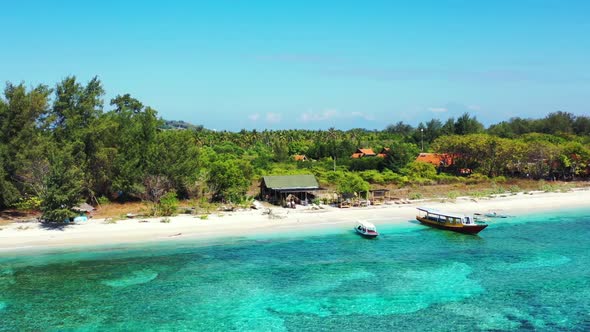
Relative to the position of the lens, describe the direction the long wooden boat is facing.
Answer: facing the viewer and to the right of the viewer

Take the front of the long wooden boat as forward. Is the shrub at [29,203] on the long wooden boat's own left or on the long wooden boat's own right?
on the long wooden boat's own right

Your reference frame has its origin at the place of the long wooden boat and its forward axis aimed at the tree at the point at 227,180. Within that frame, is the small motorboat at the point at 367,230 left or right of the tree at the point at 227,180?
left

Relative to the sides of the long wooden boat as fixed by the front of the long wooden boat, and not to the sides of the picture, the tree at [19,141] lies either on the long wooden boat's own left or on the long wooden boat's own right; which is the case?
on the long wooden boat's own right

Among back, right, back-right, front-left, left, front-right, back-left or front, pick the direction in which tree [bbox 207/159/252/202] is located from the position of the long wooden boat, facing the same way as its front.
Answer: back-right

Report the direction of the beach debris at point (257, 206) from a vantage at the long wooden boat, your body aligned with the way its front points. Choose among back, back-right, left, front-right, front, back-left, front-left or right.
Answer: back-right

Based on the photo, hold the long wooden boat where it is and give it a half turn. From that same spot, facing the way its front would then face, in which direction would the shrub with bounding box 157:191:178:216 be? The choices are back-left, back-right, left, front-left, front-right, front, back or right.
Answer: front-left

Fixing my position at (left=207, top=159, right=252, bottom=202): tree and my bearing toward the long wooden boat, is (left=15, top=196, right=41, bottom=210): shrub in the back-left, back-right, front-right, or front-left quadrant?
back-right
